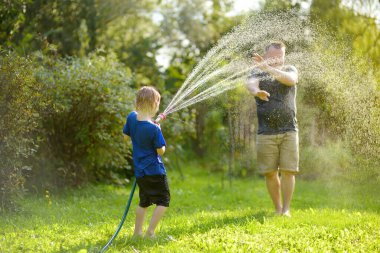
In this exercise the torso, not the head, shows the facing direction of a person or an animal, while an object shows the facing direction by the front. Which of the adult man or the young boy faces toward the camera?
the adult man

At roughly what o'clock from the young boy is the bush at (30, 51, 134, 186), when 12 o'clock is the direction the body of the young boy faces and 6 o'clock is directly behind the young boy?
The bush is roughly at 10 o'clock from the young boy.

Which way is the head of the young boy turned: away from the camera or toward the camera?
away from the camera

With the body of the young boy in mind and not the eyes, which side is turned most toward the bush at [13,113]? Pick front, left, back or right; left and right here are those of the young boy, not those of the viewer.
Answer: left

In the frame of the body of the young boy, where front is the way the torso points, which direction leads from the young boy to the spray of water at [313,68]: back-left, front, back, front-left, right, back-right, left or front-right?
front

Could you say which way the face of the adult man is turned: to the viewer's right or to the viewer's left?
to the viewer's left

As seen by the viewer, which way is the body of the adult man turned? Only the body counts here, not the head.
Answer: toward the camera

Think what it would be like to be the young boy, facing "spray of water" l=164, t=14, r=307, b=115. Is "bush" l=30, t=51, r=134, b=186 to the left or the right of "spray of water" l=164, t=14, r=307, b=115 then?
left

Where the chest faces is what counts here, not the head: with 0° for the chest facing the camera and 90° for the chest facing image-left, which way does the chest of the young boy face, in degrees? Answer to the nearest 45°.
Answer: approximately 225°

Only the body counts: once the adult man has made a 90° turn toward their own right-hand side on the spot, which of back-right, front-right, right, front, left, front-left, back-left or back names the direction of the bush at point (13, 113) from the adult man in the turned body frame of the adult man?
front

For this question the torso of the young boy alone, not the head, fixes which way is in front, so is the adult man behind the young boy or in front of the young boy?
in front

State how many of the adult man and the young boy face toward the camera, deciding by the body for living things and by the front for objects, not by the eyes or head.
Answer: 1
